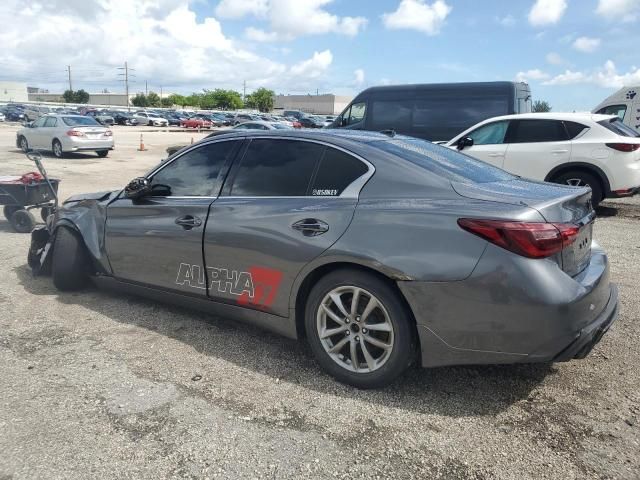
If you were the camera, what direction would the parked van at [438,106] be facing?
facing to the left of the viewer

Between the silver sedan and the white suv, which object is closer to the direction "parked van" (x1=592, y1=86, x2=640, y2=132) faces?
the silver sedan

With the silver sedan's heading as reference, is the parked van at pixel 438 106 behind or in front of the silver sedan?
behind

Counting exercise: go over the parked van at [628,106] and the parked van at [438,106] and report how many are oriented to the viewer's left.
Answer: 2

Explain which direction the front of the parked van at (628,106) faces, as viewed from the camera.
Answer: facing to the left of the viewer

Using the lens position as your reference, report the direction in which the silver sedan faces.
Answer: facing away from the viewer and to the left of the viewer

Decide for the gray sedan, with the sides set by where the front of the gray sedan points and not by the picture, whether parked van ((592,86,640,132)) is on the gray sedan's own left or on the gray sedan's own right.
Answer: on the gray sedan's own right

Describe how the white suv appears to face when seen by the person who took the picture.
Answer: facing away from the viewer and to the left of the viewer

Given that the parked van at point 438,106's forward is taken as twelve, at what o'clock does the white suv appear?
The white suv is roughly at 8 o'clock from the parked van.
